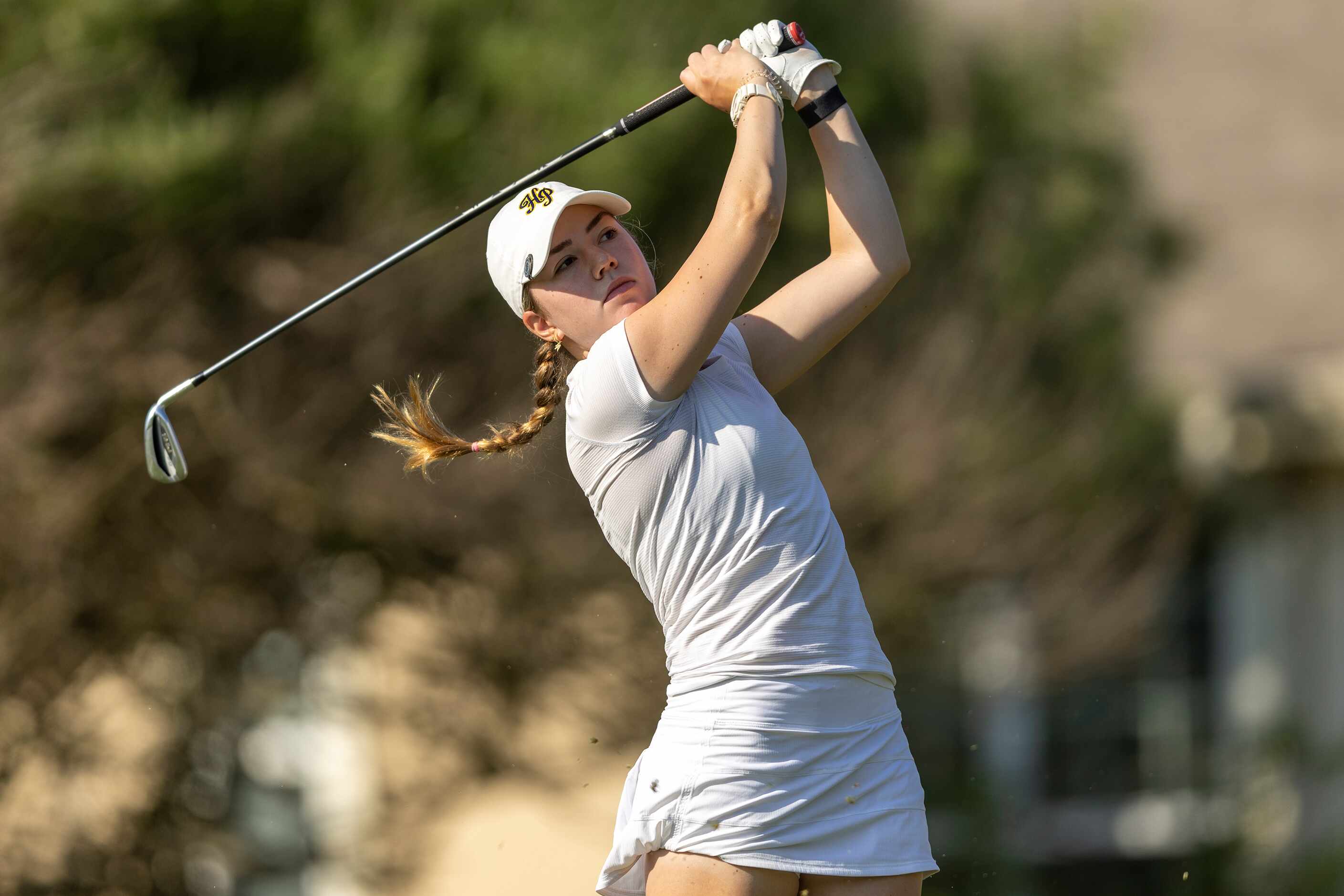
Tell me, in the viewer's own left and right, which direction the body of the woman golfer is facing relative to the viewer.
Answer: facing the viewer and to the right of the viewer

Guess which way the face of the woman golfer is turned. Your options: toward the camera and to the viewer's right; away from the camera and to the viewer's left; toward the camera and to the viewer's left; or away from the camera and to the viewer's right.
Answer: toward the camera and to the viewer's right
